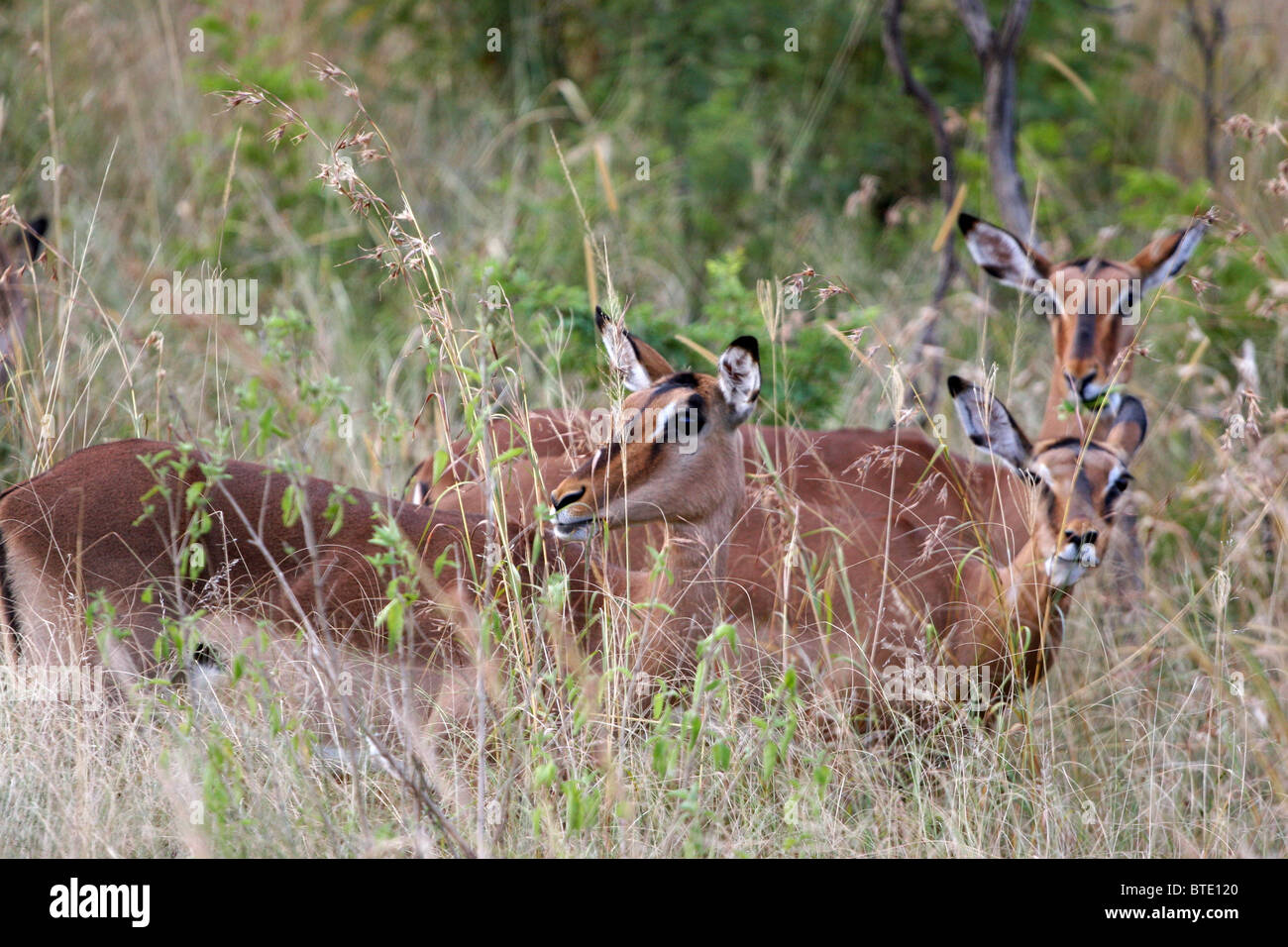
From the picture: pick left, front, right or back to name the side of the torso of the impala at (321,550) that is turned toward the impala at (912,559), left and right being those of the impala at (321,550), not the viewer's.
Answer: front

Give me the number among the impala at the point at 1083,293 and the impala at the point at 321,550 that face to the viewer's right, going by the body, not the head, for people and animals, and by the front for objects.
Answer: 1

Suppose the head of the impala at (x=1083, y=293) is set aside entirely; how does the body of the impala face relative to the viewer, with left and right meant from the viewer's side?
facing the viewer

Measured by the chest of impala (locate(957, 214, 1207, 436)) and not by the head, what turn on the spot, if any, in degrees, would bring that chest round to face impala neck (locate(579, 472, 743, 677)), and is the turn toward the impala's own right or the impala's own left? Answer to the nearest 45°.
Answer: approximately 45° to the impala's own right

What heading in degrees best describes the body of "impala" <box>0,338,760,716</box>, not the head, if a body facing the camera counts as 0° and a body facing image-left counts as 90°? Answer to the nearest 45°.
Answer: approximately 270°

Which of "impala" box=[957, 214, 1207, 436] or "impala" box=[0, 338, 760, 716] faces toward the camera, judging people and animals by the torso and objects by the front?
"impala" box=[957, 214, 1207, 436]

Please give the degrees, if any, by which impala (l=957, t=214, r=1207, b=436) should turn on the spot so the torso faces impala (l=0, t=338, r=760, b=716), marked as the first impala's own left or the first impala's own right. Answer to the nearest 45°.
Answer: approximately 45° to the first impala's own right

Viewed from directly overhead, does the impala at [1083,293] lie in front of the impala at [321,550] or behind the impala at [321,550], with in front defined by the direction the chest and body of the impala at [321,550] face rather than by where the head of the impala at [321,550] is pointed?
in front
